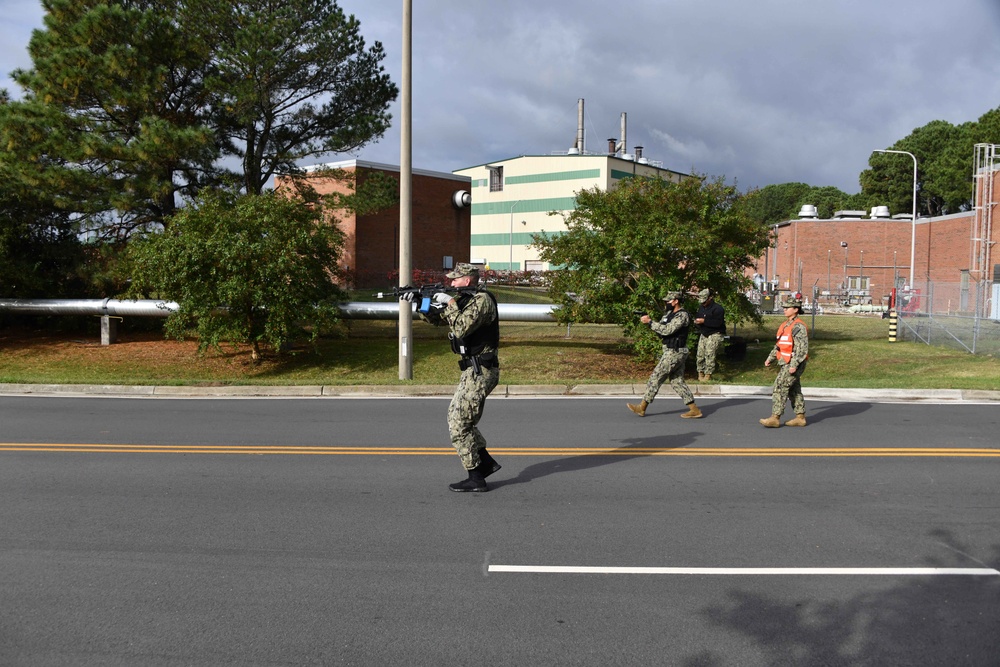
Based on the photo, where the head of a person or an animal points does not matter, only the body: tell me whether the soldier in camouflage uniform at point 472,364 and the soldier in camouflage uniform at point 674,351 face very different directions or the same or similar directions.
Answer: same or similar directions

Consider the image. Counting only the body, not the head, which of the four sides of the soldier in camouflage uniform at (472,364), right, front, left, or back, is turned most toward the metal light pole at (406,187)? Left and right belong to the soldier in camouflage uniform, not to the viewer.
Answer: right

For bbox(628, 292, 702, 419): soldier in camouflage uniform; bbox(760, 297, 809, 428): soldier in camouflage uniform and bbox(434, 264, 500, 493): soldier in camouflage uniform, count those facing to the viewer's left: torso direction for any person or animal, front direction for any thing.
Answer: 3

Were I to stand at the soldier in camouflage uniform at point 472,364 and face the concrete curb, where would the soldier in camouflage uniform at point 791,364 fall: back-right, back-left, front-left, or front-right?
front-right

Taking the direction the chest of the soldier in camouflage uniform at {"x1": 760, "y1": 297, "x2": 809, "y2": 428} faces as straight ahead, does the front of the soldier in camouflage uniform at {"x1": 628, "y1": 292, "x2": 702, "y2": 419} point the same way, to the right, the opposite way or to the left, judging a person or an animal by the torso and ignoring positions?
the same way

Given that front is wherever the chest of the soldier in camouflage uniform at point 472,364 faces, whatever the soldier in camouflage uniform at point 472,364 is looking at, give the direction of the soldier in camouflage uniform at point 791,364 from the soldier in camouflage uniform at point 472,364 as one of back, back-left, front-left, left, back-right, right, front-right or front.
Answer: back-right

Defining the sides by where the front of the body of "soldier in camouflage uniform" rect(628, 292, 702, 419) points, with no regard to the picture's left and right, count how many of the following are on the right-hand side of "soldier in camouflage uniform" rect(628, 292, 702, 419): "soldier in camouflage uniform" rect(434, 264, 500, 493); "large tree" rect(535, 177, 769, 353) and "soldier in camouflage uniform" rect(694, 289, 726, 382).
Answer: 2

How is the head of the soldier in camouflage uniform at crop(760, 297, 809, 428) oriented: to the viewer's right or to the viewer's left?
to the viewer's left

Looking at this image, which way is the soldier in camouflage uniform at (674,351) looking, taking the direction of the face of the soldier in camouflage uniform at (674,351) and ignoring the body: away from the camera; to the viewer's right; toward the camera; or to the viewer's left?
to the viewer's left

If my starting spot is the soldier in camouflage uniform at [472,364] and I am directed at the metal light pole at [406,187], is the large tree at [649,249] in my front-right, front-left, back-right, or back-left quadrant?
front-right

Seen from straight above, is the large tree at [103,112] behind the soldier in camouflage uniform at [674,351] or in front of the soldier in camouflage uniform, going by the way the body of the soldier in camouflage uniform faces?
in front

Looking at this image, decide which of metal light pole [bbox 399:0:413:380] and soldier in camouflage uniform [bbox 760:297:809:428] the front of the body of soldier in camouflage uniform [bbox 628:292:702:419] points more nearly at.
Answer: the metal light pole

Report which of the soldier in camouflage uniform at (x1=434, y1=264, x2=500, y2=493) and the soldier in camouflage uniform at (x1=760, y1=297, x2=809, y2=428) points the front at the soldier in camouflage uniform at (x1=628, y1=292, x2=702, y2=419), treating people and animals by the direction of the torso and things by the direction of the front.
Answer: the soldier in camouflage uniform at (x1=760, y1=297, x2=809, y2=428)

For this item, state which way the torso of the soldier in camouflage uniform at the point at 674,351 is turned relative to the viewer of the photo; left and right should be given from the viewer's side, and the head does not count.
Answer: facing to the left of the viewer

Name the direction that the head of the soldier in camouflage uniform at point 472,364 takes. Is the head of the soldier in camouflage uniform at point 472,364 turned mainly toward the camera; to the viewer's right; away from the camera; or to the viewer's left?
to the viewer's left

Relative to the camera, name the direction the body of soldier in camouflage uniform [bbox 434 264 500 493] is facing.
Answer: to the viewer's left

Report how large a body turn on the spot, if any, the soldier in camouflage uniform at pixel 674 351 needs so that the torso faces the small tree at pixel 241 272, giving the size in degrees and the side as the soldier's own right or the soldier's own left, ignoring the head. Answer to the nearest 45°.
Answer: approximately 45° to the soldier's own right

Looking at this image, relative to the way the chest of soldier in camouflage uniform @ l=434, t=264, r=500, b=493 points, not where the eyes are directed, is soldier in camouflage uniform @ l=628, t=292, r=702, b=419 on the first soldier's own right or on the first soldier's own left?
on the first soldier's own right
